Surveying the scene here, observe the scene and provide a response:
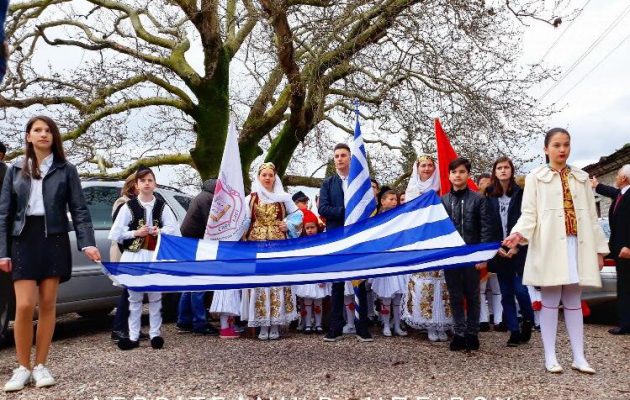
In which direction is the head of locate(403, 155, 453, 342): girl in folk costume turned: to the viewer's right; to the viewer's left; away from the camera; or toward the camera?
toward the camera

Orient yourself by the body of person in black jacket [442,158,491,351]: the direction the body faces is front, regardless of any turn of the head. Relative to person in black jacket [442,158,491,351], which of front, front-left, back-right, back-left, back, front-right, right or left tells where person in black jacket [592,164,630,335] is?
back-left

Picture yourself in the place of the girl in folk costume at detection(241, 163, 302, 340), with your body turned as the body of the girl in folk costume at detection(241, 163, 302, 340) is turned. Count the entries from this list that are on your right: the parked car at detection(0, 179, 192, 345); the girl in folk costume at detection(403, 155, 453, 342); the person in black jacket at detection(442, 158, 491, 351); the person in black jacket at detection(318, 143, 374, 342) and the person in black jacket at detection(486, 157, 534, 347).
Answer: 1

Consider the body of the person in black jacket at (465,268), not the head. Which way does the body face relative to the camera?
toward the camera

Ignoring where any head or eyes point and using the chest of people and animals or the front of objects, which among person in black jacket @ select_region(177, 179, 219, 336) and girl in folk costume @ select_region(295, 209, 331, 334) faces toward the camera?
the girl in folk costume

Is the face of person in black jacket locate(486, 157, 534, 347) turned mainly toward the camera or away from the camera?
toward the camera

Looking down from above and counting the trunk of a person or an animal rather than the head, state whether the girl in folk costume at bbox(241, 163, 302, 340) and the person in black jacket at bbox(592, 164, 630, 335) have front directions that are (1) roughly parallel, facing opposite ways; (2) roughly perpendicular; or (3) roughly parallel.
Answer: roughly perpendicular

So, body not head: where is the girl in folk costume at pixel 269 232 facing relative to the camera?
toward the camera

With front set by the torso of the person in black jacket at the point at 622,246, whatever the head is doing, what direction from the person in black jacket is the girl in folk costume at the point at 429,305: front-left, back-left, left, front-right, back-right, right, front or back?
front

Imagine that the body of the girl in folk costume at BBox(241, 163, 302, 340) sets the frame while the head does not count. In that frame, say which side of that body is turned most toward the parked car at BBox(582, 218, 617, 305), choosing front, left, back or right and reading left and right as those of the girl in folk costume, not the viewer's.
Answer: left

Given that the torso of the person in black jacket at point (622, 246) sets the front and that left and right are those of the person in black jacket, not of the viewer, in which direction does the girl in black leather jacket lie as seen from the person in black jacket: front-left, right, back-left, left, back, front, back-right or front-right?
front

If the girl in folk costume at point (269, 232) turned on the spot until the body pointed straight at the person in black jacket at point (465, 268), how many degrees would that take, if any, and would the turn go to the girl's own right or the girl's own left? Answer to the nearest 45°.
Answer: approximately 45° to the girl's own left

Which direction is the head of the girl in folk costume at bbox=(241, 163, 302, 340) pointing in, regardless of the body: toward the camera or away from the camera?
toward the camera

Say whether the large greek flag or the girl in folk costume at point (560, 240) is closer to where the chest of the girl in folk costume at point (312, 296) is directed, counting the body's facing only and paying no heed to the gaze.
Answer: the large greek flag

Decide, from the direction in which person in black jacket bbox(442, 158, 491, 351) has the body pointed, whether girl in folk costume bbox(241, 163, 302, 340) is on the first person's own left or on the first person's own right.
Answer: on the first person's own right

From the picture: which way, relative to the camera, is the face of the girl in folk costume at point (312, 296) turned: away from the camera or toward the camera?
toward the camera
